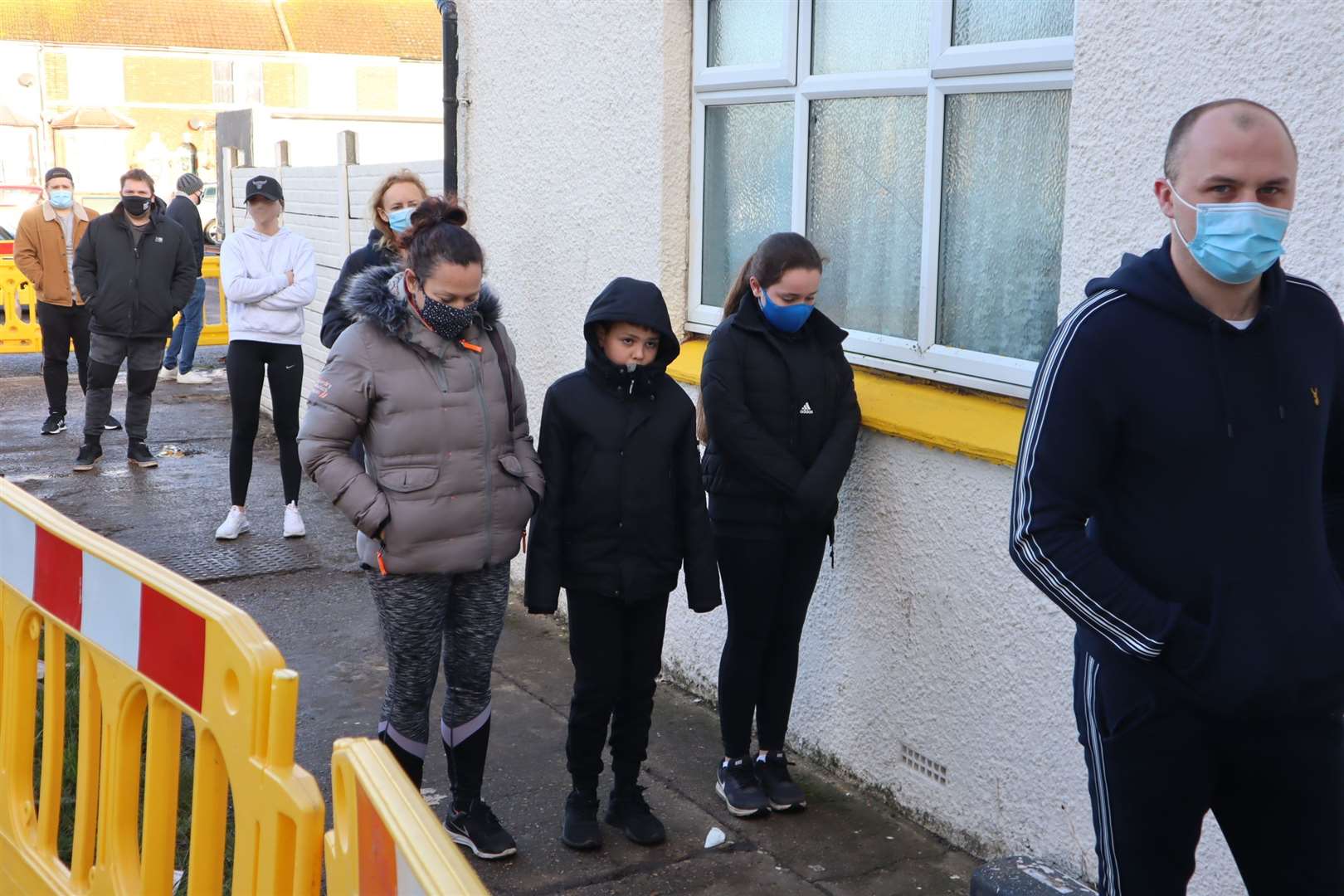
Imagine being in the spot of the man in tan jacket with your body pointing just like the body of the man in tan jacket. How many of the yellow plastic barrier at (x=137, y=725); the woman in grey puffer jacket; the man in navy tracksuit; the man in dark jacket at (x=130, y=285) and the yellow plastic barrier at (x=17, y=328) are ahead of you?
4

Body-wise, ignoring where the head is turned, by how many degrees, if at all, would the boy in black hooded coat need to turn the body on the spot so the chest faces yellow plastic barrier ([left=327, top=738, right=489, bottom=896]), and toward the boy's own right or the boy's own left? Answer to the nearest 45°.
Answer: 0° — they already face it

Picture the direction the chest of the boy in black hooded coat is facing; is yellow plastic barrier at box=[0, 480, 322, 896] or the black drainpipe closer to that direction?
the yellow plastic barrier

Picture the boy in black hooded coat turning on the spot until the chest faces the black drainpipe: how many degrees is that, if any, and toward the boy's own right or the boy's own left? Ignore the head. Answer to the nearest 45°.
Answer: approximately 180°

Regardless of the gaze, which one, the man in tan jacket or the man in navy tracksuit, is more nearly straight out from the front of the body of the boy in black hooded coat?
the man in navy tracksuit

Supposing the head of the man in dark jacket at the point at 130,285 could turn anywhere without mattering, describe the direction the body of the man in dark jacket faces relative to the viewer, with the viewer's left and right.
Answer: facing the viewer

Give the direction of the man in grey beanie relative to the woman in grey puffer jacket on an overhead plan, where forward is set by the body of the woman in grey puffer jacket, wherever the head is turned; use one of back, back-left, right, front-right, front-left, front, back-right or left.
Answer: back-left

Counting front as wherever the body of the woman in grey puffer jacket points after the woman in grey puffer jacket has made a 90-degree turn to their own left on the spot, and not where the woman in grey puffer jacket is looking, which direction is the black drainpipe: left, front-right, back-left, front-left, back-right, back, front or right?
front-left

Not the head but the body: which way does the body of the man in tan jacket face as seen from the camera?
toward the camera

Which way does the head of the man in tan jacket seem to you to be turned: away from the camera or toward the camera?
toward the camera
